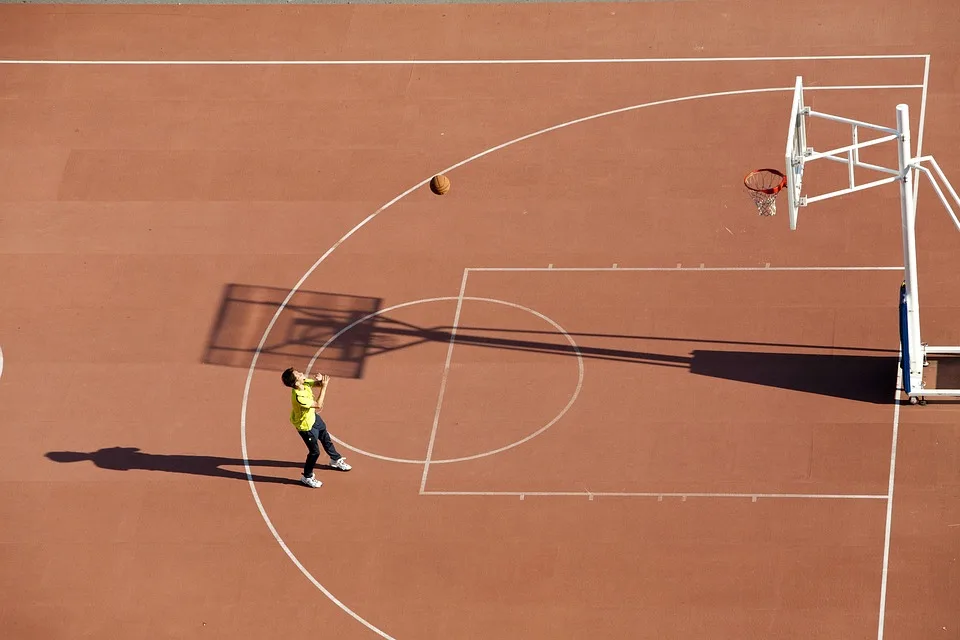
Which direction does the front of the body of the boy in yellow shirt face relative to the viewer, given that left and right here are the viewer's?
facing to the right of the viewer
